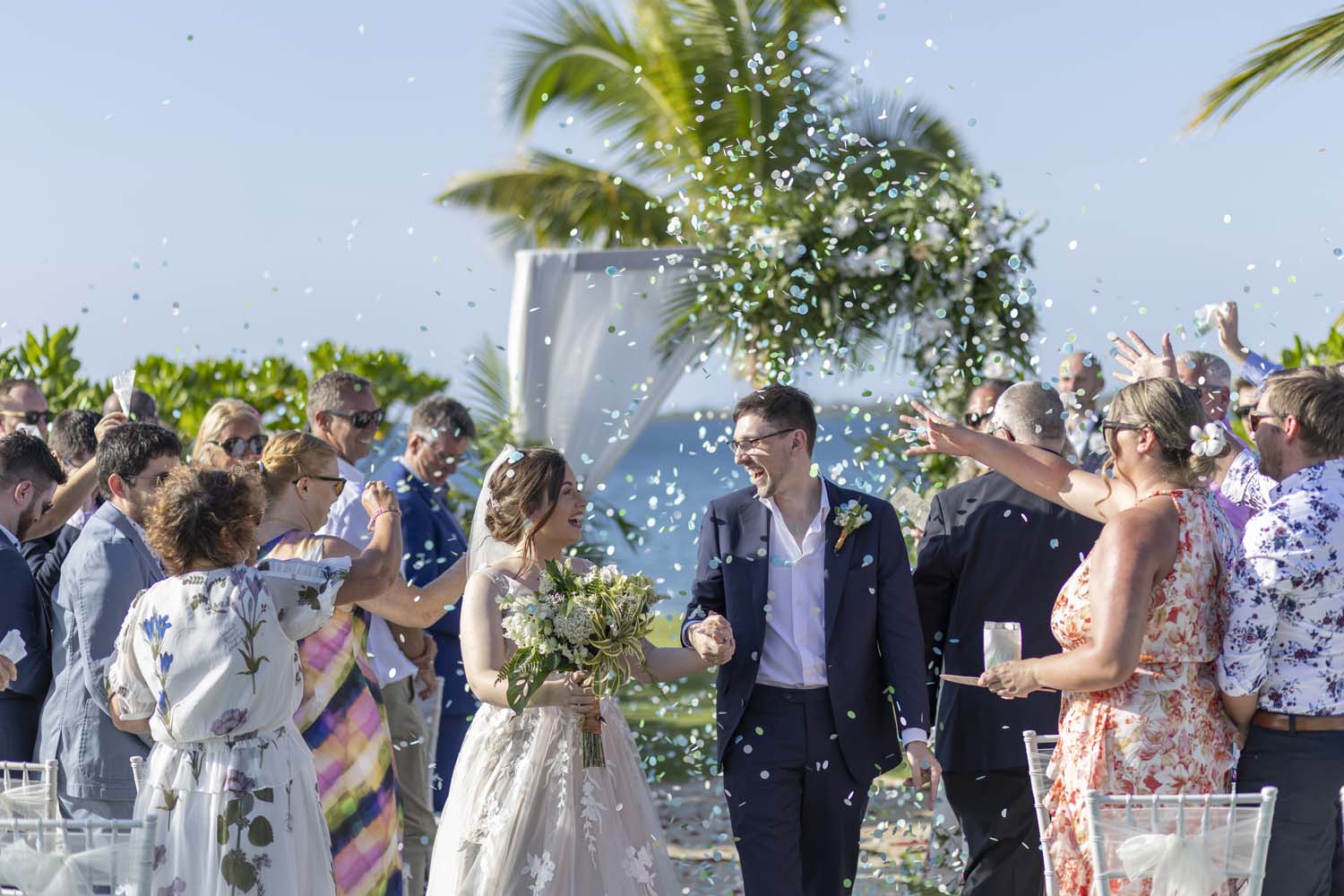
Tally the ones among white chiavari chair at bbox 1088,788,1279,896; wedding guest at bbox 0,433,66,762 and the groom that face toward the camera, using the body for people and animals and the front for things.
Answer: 1

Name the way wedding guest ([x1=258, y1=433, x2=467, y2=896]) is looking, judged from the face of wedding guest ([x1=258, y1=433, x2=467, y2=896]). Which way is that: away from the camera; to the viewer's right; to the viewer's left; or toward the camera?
to the viewer's right

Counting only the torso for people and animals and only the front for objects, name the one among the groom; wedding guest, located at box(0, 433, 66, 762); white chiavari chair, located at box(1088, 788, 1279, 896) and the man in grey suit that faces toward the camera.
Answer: the groom

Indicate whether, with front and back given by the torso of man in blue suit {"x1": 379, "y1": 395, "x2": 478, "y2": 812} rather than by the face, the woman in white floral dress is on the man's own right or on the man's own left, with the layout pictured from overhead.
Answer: on the man's own right

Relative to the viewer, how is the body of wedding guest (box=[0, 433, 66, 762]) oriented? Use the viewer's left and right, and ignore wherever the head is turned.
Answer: facing to the right of the viewer

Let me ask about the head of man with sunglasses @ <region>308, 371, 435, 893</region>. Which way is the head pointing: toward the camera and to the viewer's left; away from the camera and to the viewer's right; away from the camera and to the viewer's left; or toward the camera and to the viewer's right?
toward the camera and to the viewer's right

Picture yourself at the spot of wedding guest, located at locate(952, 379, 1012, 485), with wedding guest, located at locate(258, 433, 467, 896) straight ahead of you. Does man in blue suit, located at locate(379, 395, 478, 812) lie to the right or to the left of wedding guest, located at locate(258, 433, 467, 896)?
right

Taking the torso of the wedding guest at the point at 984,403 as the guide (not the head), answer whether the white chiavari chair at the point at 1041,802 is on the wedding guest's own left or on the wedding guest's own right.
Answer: on the wedding guest's own left

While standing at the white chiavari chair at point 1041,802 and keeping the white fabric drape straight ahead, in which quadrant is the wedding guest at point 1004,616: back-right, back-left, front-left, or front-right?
front-right

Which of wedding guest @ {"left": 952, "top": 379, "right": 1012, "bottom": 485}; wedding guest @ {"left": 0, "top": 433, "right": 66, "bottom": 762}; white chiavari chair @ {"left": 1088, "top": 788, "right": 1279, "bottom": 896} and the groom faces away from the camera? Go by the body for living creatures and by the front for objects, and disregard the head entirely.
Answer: the white chiavari chair

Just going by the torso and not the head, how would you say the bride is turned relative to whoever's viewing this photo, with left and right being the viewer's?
facing the viewer and to the right of the viewer

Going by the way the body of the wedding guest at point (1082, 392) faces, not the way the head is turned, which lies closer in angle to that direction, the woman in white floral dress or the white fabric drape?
the woman in white floral dress

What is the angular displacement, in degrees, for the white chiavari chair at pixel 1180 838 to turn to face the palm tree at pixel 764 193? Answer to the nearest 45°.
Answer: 0° — it already faces it

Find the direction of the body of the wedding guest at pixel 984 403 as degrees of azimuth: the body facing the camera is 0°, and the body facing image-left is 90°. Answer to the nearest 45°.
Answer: approximately 45°

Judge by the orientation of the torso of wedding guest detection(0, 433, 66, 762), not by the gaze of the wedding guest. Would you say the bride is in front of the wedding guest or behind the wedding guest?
in front

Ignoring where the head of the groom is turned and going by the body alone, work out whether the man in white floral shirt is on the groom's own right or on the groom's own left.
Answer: on the groom's own left

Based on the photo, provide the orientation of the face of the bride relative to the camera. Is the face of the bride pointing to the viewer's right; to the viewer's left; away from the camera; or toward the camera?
to the viewer's right
